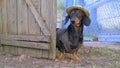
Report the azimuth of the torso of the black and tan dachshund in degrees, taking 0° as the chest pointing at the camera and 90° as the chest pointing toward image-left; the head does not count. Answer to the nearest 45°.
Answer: approximately 315°

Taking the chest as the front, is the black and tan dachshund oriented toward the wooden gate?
no

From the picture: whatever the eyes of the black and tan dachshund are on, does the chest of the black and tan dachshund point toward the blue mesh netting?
no

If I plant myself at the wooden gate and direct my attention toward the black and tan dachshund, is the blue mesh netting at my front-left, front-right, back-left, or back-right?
front-left

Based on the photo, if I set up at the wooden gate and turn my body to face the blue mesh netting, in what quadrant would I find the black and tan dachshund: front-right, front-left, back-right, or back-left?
front-right
